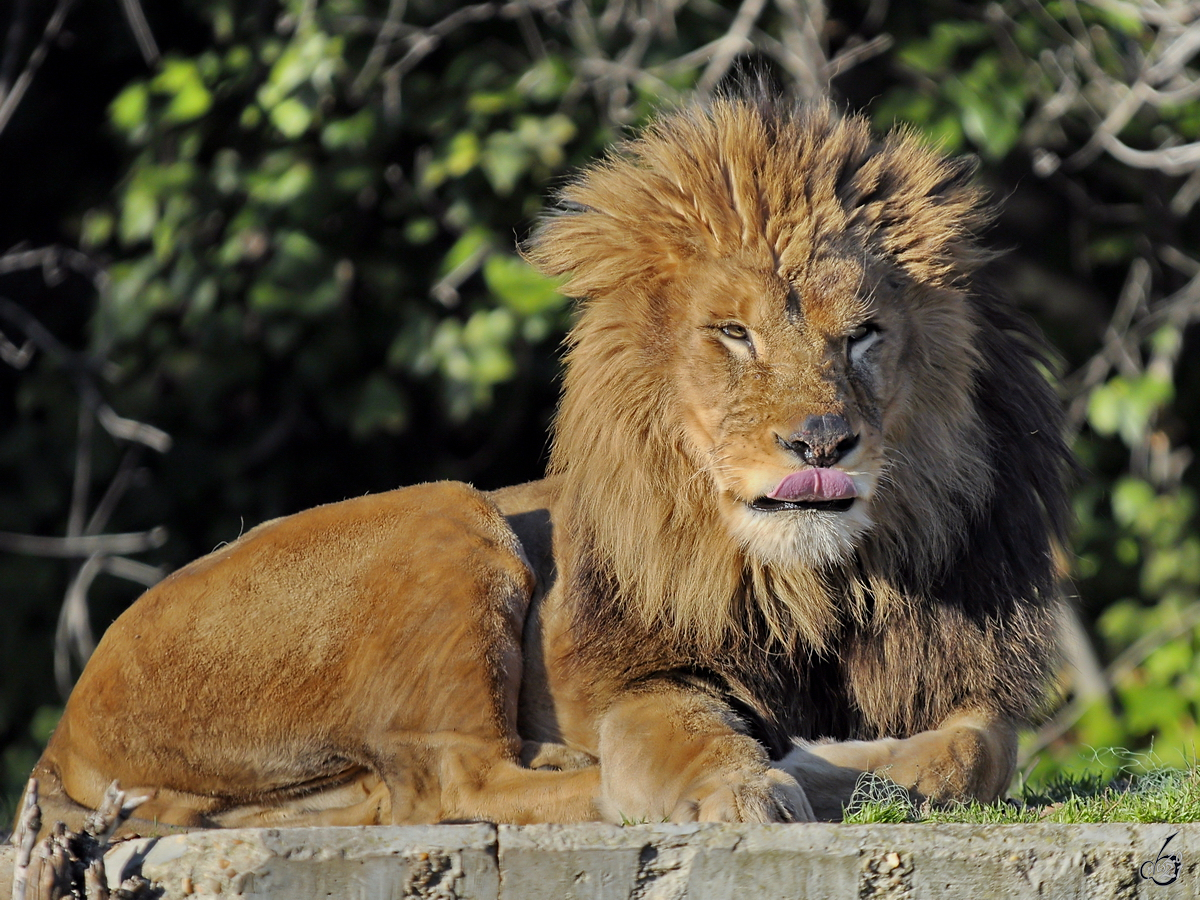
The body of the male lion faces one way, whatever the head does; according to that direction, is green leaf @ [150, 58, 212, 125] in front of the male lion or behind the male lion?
behind

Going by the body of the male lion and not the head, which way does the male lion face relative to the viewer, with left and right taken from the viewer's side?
facing the viewer and to the right of the viewer

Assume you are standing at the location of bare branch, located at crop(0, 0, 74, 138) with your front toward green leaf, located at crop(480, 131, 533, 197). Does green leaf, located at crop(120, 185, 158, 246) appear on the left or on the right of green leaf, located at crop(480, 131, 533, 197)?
right

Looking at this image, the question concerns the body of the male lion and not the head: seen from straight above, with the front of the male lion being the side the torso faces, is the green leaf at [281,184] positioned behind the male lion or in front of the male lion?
behind

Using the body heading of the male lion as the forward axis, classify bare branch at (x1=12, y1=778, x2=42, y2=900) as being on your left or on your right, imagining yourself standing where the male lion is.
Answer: on your right

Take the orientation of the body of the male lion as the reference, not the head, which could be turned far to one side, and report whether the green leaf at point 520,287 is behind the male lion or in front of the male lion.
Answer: behind

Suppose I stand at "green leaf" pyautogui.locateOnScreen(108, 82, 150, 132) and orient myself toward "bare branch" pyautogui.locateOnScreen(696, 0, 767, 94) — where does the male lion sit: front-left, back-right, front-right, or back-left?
front-right

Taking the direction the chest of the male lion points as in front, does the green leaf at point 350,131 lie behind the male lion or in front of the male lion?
behind

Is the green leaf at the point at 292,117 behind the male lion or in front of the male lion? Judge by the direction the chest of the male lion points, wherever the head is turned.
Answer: behind

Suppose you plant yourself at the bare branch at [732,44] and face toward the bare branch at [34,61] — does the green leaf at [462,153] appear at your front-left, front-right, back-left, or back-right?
front-left

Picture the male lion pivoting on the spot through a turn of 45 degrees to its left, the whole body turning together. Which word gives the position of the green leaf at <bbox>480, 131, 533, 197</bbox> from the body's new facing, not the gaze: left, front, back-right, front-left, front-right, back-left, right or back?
left

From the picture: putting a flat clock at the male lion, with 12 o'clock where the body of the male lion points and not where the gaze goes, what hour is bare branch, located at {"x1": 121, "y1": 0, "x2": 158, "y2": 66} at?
The bare branch is roughly at 7 o'clock from the male lion.
